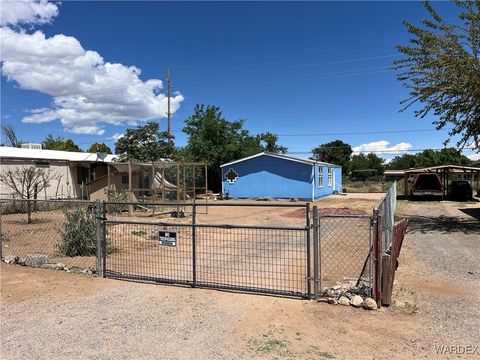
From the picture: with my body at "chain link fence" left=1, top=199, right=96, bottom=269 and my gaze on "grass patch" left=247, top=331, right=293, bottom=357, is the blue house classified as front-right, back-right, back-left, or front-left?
back-left

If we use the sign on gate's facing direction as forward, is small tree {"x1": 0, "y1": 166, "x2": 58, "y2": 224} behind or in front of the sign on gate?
behind

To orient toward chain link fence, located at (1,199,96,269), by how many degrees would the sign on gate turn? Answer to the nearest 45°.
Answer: approximately 135° to its right

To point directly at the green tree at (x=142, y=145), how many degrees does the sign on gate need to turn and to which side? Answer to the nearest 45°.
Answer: approximately 180°

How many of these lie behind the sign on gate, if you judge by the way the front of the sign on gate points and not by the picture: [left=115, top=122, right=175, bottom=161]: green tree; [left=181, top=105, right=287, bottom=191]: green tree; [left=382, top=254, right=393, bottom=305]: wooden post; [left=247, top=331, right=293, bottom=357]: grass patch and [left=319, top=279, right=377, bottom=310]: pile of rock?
2

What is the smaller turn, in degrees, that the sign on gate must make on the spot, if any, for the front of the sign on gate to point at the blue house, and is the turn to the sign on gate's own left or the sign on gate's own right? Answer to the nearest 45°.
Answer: approximately 180°

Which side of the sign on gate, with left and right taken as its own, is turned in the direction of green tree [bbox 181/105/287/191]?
back

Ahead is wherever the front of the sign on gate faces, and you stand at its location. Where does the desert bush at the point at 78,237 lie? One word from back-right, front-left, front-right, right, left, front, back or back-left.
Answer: back-right

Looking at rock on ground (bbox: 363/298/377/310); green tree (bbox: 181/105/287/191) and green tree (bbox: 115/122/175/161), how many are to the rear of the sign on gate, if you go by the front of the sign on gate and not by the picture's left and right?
2

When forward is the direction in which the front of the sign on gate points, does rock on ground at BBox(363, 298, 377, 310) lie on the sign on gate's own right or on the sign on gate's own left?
on the sign on gate's own left

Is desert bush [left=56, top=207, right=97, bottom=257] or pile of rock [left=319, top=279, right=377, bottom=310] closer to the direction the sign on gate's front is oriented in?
the pile of rock

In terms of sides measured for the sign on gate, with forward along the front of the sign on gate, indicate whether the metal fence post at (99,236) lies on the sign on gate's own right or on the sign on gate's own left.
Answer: on the sign on gate's own right

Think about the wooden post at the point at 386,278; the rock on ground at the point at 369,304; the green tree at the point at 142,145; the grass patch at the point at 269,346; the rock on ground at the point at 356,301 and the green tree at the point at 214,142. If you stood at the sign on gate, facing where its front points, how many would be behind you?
2

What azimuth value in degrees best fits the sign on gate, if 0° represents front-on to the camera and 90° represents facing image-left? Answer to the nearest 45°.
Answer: approximately 0°

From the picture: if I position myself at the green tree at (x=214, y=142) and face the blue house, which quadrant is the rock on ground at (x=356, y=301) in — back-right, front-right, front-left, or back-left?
front-right

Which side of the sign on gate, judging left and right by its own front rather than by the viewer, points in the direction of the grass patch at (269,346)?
front

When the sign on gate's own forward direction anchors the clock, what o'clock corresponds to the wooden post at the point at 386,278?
The wooden post is roughly at 10 o'clock from the sign on gate.

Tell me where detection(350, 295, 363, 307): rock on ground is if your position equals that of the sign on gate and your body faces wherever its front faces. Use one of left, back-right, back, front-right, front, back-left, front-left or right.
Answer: front-left

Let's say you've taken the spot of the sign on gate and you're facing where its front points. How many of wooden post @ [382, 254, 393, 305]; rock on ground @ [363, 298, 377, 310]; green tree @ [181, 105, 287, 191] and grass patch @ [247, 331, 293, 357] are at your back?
1

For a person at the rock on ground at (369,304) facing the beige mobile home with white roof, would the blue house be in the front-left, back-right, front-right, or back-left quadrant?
front-right
